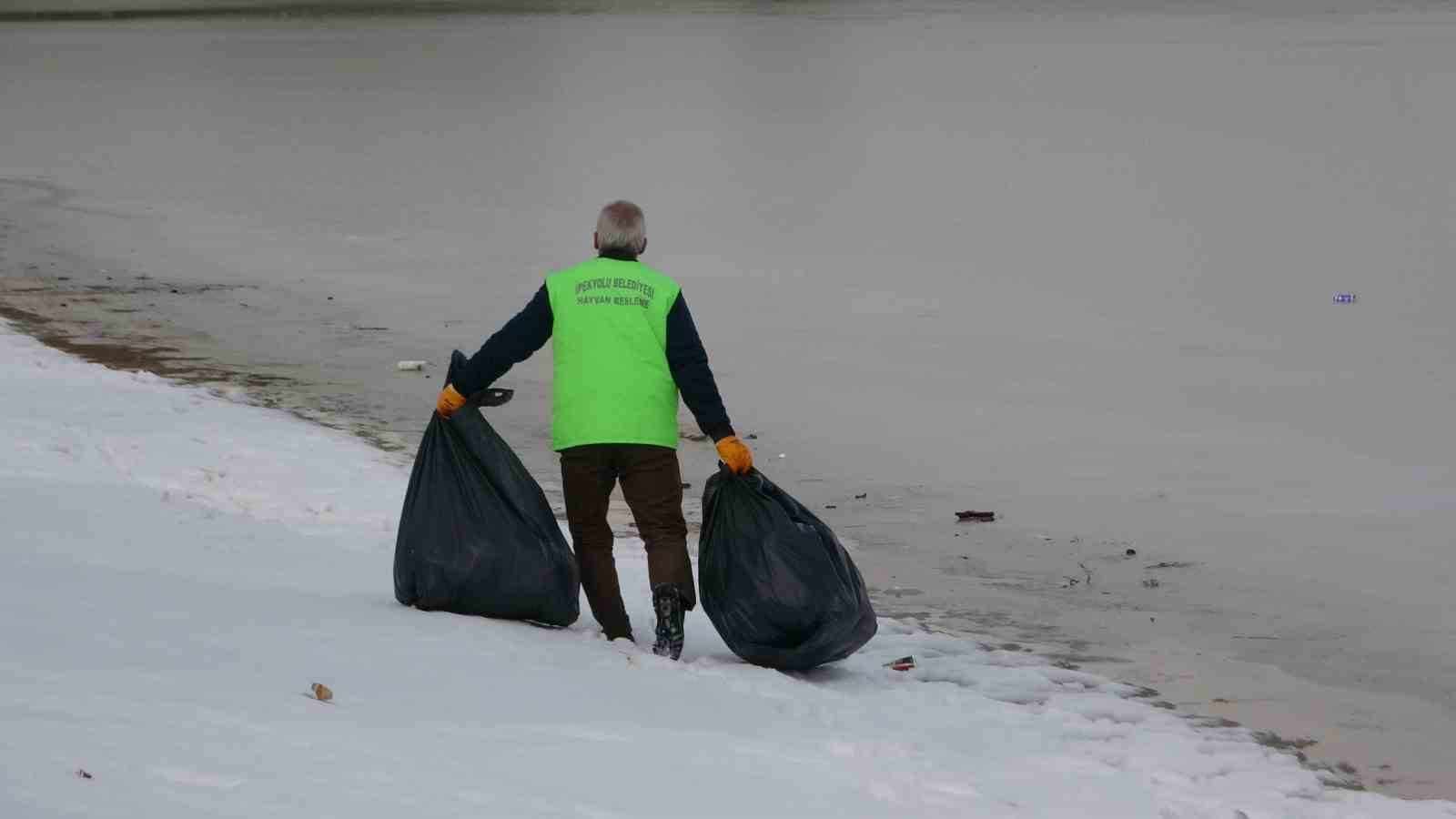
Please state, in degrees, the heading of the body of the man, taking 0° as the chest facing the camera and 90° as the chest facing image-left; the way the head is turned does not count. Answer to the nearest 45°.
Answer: approximately 180°

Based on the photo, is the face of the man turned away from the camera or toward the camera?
away from the camera
